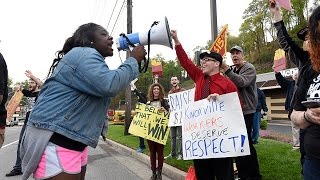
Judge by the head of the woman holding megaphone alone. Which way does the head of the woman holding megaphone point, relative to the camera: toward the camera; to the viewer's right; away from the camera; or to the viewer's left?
to the viewer's right

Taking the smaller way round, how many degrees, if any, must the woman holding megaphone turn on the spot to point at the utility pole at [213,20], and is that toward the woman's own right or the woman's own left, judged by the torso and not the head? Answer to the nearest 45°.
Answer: approximately 45° to the woman's own left

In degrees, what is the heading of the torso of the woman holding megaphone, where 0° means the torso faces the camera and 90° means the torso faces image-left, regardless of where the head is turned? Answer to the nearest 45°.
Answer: approximately 270°

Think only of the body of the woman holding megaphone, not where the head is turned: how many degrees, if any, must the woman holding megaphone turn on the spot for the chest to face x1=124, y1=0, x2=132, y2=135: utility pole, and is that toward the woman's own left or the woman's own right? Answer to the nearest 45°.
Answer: approximately 90° to the woman's own left
